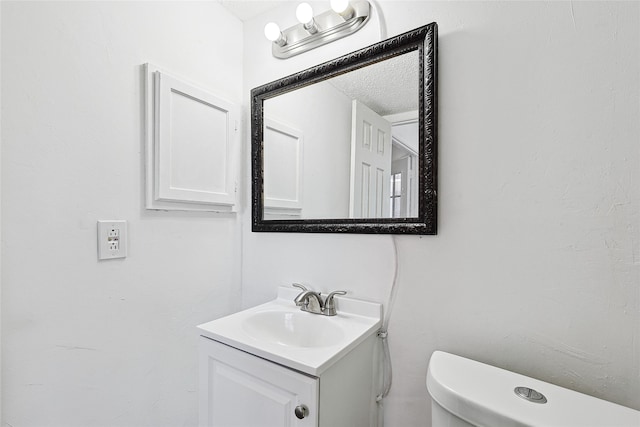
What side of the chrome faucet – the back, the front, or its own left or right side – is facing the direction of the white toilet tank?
left

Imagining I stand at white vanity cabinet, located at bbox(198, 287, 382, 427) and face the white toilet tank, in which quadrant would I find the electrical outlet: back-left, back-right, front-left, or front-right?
back-right

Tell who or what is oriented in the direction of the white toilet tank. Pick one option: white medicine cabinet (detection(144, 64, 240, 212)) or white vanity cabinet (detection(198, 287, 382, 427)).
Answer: the white medicine cabinet

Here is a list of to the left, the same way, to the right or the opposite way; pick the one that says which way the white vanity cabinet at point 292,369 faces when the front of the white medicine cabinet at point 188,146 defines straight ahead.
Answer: to the right

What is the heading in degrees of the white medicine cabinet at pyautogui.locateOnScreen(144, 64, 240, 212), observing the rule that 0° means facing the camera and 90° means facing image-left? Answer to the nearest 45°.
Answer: approximately 315°

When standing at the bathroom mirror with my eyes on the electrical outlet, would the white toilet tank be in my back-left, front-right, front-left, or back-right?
back-left

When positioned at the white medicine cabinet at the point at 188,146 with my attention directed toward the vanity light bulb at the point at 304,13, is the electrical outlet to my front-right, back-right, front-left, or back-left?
back-right

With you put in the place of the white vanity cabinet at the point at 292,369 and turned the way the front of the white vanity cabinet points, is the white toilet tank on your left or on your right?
on your left
